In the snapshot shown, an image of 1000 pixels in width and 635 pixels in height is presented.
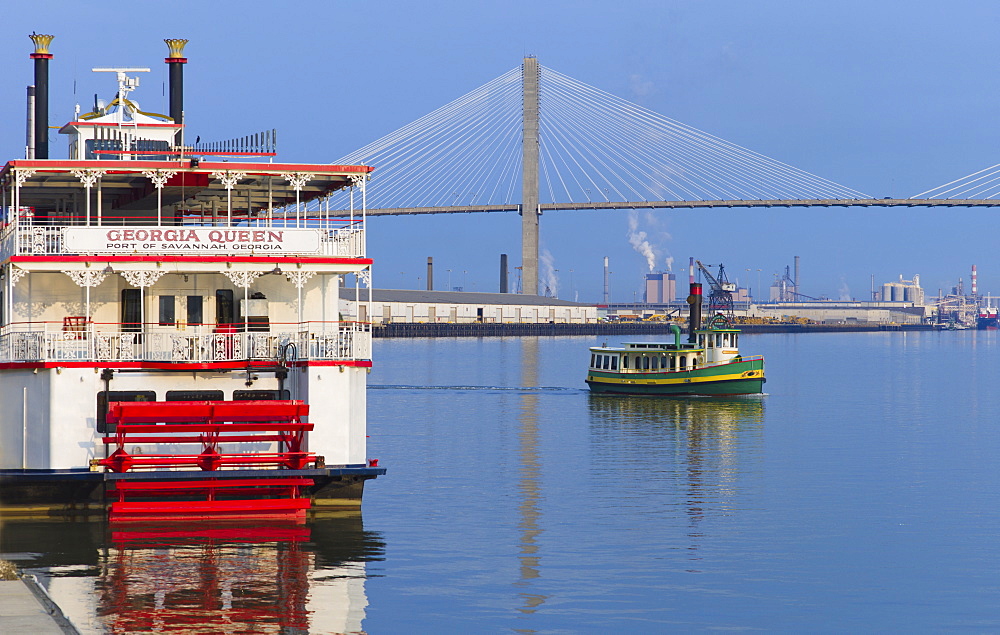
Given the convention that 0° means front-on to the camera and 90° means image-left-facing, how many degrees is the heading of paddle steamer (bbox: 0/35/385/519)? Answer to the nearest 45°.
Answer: approximately 180°
